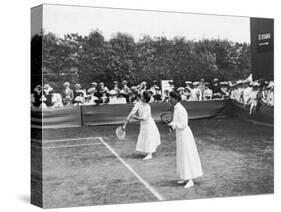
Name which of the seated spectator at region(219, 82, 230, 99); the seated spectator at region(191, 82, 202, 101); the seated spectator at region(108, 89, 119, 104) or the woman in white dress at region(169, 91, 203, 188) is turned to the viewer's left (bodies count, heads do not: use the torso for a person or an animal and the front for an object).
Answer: the woman in white dress

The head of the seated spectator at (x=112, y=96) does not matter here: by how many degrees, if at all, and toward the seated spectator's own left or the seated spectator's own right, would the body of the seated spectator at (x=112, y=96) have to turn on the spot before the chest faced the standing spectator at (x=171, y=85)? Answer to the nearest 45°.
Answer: approximately 90° to the seated spectator's own left

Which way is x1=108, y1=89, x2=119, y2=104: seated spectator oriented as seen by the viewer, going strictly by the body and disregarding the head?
toward the camera

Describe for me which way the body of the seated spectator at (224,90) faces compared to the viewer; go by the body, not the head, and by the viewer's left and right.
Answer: facing the viewer

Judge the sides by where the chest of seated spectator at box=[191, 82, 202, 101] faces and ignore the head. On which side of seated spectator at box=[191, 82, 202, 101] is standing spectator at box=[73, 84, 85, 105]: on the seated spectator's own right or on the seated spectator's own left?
on the seated spectator's own right

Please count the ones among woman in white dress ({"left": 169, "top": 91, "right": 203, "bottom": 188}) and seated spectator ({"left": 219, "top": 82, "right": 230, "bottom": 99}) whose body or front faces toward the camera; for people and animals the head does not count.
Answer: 1

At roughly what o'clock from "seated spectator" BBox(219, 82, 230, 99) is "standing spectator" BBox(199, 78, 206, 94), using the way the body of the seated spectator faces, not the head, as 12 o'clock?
The standing spectator is roughly at 2 o'clock from the seated spectator.

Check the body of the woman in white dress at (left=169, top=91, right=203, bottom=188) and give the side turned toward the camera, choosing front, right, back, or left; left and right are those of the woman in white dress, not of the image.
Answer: left

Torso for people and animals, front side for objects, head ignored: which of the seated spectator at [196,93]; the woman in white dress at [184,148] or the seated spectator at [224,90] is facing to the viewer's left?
the woman in white dress

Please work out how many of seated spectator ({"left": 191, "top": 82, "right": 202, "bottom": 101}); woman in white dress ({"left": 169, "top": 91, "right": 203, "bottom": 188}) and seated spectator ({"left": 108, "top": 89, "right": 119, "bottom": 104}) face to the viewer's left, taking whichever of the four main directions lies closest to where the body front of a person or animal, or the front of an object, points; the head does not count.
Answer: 1
